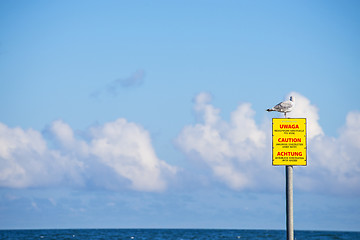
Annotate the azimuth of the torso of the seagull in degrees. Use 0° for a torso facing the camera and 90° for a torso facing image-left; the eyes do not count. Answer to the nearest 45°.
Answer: approximately 270°
